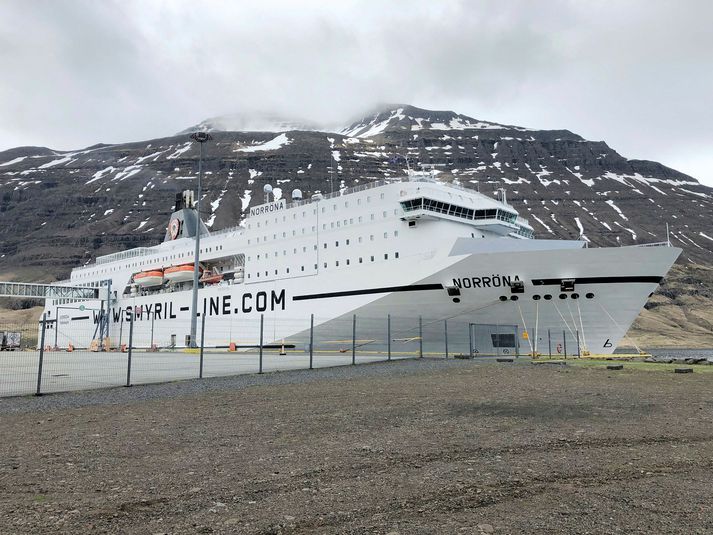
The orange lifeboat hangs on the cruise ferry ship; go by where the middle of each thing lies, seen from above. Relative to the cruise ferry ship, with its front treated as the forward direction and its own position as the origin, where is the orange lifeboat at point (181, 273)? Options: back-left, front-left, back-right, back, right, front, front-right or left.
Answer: back

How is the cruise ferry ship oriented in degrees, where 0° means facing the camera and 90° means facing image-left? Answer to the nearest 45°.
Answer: approximately 315°
